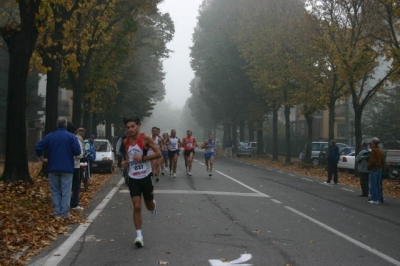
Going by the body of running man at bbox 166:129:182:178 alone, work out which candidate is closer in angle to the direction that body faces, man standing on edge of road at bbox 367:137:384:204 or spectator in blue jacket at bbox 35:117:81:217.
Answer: the spectator in blue jacket

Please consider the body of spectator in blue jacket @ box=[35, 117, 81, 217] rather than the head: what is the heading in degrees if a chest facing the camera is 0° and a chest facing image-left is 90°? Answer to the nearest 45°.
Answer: approximately 180°

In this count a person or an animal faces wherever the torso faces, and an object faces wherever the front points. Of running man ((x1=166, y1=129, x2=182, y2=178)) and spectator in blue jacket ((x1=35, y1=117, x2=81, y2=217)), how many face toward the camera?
1

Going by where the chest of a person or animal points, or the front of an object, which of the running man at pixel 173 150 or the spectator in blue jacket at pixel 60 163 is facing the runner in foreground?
the running man

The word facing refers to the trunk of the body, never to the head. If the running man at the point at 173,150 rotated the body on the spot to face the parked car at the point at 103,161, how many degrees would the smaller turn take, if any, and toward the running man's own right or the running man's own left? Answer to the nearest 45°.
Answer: approximately 135° to the running man's own right

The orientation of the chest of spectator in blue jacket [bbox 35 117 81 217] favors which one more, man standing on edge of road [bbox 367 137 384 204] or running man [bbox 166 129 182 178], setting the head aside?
the running man

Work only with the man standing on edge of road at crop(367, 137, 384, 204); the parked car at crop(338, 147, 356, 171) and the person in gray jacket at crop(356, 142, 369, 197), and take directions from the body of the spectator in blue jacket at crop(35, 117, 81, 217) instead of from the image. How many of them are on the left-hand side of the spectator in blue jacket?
0

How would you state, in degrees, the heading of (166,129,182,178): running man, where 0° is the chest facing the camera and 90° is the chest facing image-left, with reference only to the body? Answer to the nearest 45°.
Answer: approximately 0°

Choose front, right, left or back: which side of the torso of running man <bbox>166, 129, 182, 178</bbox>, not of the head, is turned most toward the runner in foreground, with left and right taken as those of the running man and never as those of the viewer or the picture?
front

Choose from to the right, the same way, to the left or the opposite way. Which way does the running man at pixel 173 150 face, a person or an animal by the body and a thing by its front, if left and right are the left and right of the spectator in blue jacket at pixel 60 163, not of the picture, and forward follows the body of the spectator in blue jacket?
the opposite way

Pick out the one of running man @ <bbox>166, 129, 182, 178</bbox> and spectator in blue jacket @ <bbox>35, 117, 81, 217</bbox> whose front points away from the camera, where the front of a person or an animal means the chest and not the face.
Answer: the spectator in blue jacket

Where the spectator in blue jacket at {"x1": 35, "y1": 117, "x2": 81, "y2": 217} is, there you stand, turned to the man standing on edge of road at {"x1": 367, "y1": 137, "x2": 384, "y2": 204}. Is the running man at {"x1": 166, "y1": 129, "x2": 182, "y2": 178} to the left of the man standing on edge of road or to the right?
left

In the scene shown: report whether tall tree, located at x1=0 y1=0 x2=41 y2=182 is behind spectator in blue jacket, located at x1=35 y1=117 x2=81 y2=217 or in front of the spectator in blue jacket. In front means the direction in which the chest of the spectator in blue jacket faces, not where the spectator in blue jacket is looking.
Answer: in front
